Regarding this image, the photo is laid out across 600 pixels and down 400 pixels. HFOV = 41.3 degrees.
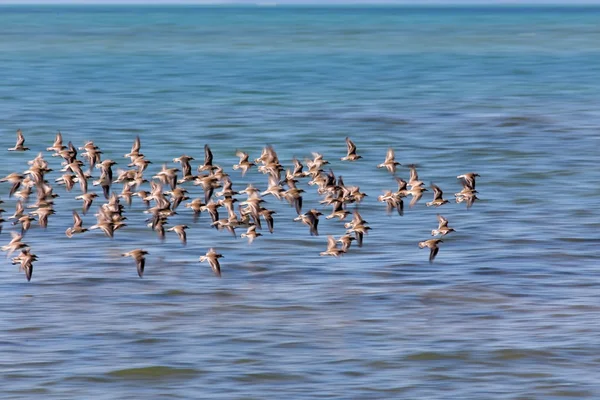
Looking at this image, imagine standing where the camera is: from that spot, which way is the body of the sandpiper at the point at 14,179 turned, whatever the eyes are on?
to the viewer's right

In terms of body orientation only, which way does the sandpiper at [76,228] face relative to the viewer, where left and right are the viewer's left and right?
facing to the right of the viewer

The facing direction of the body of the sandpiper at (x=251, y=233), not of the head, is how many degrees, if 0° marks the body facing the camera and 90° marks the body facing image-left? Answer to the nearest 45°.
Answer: approximately 270°

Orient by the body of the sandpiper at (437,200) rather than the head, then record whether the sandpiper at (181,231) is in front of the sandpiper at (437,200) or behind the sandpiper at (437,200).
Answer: behind

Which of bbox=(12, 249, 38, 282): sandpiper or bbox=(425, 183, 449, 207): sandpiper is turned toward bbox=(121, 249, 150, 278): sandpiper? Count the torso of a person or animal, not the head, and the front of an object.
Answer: bbox=(12, 249, 38, 282): sandpiper

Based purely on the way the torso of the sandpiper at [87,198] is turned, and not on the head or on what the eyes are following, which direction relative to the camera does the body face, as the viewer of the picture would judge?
to the viewer's right

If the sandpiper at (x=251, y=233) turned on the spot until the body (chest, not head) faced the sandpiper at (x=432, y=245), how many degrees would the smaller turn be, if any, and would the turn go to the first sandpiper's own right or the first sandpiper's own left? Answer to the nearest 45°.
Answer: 0° — it already faces it

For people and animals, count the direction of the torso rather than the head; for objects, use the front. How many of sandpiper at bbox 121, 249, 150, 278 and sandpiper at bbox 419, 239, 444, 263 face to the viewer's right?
2

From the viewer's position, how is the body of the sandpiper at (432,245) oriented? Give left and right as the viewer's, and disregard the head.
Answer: facing to the right of the viewer

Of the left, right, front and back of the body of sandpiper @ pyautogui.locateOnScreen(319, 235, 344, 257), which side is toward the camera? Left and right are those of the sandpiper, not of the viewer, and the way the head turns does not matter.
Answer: right

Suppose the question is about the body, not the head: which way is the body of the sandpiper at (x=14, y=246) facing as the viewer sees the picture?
to the viewer's right

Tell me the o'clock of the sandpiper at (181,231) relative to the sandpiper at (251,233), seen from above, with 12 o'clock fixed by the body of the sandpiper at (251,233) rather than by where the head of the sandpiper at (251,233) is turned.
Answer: the sandpiper at (181,231) is roughly at 6 o'clock from the sandpiper at (251,233).

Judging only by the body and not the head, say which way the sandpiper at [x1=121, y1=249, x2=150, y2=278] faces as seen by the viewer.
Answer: to the viewer's right
